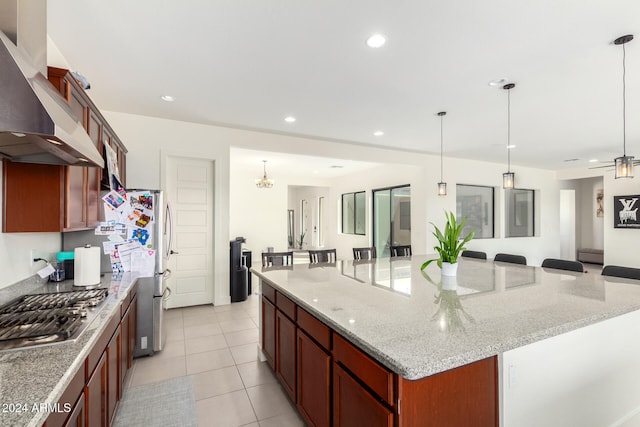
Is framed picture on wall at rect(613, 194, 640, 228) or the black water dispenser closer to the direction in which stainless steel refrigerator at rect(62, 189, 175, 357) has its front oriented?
the framed picture on wall

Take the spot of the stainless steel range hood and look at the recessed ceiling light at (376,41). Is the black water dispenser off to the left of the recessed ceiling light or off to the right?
left

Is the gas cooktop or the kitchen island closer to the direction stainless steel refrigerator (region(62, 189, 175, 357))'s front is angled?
the kitchen island

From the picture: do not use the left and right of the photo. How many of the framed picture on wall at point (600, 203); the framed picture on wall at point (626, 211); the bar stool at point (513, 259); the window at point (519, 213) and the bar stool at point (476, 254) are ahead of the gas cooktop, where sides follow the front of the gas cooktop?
5

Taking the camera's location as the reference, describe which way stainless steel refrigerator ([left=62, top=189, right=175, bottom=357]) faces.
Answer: facing to the right of the viewer

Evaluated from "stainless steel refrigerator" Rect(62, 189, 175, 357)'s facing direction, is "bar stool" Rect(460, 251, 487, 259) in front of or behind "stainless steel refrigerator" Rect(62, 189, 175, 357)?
in front

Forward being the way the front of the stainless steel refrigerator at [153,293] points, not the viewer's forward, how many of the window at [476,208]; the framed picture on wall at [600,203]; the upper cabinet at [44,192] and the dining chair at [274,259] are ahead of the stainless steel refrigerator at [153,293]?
3

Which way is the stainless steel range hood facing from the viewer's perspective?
to the viewer's right

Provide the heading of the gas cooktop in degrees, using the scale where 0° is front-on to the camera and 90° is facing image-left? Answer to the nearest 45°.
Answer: approximately 270°

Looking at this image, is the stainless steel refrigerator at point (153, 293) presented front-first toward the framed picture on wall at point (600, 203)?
yes

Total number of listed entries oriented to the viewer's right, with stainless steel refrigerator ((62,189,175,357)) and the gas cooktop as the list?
2

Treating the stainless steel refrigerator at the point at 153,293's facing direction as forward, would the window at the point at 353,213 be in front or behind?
in front
